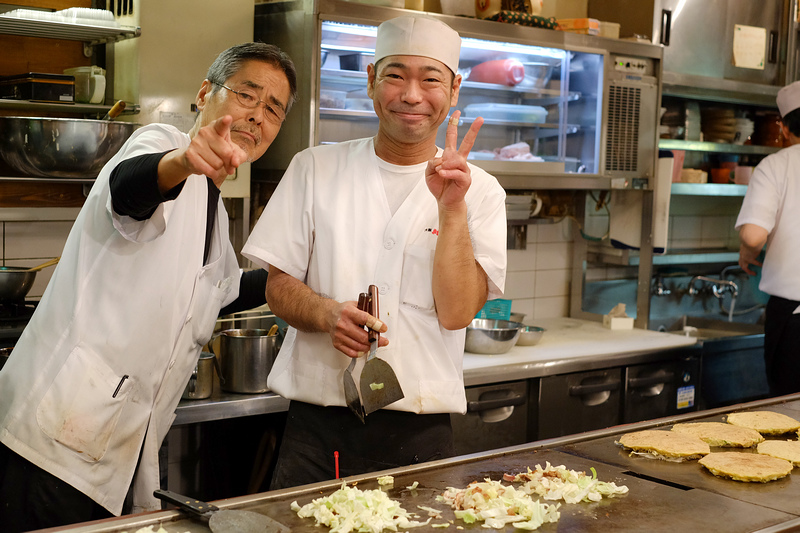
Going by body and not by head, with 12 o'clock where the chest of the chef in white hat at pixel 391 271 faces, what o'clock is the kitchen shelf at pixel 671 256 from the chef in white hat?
The kitchen shelf is roughly at 7 o'clock from the chef in white hat.

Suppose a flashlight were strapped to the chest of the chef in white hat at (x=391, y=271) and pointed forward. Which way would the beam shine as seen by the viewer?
toward the camera

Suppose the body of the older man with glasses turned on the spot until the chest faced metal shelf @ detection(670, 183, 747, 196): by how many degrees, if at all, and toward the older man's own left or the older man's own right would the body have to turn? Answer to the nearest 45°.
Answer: approximately 90° to the older man's own left

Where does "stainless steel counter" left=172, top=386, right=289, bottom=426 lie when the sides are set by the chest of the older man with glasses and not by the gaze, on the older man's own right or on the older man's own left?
on the older man's own left

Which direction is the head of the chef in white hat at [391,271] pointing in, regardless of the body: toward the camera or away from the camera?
toward the camera

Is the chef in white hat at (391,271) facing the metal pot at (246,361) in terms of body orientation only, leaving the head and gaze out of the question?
no

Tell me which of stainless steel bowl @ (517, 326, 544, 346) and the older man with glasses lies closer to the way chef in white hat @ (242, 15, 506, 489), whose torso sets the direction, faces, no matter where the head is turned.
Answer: the older man with glasses

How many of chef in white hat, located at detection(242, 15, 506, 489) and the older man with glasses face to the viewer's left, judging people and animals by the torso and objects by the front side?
0

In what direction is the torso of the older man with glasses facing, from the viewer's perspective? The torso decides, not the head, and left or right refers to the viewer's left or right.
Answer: facing the viewer and to the right of the viewer

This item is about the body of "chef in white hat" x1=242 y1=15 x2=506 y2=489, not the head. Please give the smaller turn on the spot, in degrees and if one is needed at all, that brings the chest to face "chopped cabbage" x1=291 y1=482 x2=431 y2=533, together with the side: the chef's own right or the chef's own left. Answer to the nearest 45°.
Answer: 0° — they already face it

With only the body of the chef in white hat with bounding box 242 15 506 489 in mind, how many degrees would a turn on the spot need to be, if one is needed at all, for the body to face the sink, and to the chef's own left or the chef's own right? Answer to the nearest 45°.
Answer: approximately 135° to the chef's own left

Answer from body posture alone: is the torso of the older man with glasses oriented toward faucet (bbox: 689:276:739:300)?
no

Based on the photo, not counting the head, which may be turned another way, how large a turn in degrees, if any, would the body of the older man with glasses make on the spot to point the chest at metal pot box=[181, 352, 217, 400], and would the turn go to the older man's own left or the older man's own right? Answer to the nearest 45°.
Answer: approximately 135° to the older man's own left
